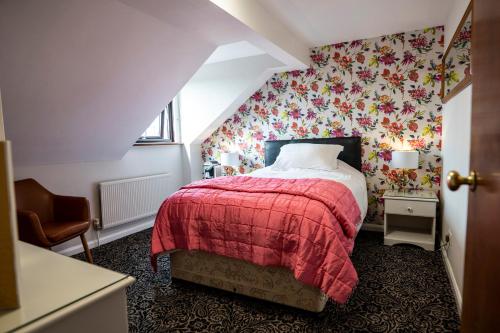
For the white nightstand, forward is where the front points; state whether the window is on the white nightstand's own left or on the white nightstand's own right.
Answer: on the white nightstand's own right

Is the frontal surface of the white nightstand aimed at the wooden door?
yes

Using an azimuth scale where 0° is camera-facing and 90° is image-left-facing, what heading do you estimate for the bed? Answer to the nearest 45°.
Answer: approximately 45°

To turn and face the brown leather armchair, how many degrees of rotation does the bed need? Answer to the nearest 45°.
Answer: approximately 45° to its right

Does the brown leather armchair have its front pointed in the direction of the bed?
yes

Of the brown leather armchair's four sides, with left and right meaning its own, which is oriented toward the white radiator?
left

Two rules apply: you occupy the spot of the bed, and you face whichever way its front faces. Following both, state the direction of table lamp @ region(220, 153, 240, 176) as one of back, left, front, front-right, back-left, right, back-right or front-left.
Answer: back-right

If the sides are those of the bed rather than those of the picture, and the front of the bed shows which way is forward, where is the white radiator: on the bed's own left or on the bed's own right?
on the bed's own right

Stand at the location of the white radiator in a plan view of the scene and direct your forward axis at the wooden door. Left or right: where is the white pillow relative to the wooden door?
left

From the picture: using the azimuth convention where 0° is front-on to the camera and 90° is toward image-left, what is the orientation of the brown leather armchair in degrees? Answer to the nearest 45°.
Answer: approximately 315°

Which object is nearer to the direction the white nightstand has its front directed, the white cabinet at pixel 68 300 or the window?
the white cabinet
